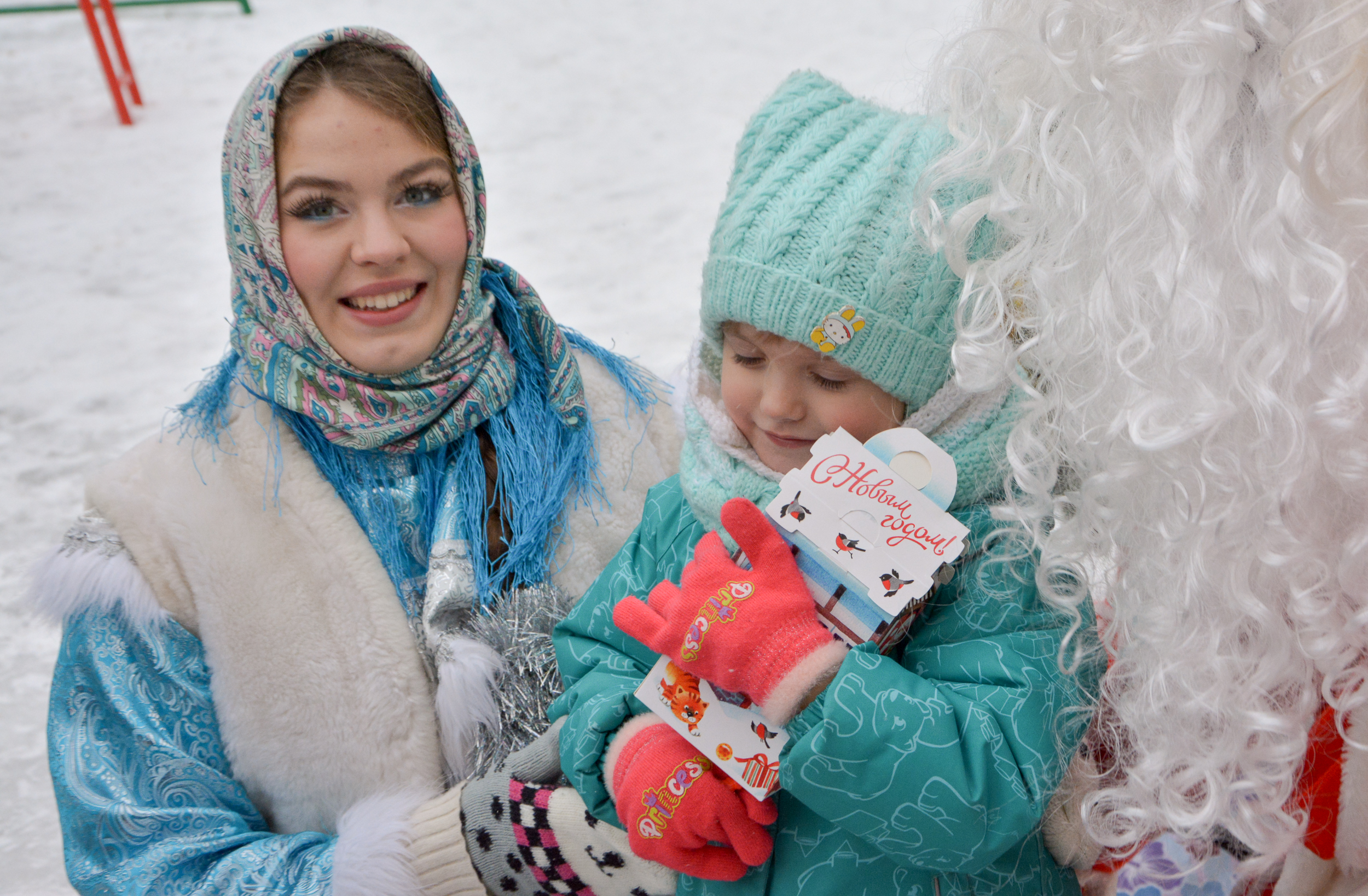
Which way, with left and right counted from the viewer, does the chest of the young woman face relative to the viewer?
facing the viewer and to the right of the viewer

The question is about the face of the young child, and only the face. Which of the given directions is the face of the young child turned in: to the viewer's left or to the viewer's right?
to the viewer's left

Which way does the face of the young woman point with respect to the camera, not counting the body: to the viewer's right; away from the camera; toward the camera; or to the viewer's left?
toward the camera

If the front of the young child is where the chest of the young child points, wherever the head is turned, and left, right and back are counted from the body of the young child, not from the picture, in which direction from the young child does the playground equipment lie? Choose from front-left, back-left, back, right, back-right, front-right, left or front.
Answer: right

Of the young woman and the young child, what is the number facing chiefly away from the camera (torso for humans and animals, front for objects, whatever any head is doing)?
0

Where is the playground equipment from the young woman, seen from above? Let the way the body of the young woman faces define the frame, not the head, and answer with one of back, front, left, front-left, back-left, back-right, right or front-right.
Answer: back-left

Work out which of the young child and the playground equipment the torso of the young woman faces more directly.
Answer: the young child
